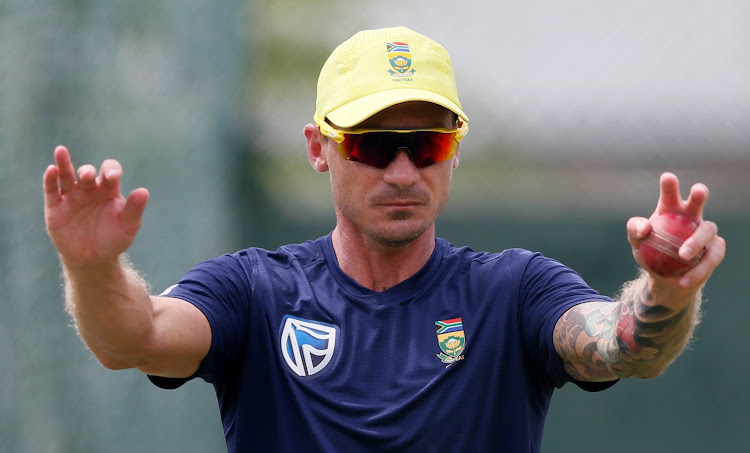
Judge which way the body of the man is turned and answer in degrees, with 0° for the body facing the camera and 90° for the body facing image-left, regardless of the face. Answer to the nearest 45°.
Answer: approximately 0°
